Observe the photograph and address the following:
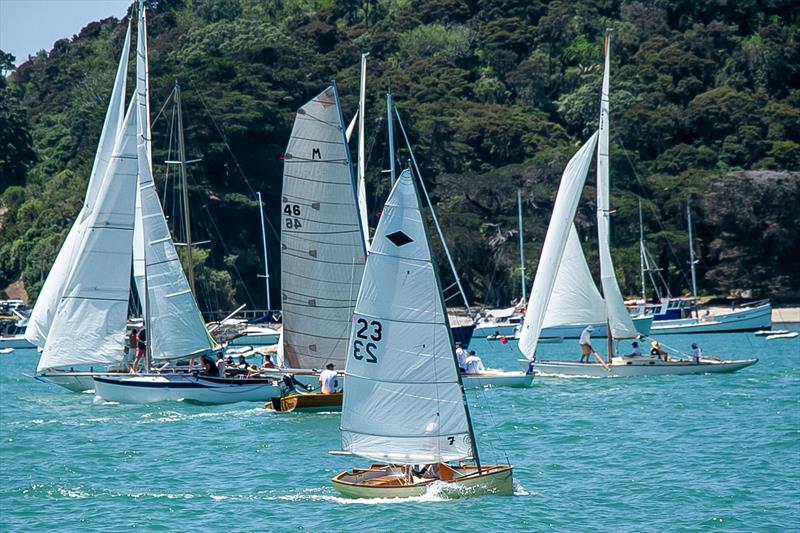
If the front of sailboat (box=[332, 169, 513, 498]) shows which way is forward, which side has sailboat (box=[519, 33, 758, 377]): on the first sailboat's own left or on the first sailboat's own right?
on the first sailboat's own left

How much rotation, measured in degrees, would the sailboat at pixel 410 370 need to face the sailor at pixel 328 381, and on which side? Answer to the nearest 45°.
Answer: approximately 90° to its left

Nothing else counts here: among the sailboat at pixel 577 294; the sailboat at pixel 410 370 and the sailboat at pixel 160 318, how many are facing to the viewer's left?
2

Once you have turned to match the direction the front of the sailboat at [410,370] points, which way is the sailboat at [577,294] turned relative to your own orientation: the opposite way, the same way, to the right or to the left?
the opposite way

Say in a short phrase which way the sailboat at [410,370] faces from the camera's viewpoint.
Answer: facing to the right of the viewer

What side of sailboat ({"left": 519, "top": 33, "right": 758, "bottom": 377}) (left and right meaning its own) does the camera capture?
left

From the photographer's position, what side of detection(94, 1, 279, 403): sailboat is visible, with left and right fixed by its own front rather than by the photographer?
left

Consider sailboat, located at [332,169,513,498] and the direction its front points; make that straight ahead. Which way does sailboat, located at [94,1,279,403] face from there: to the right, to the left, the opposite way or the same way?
the opposite way

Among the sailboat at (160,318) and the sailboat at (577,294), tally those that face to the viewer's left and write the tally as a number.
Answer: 2

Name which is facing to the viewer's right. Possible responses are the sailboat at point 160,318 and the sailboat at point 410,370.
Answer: the sailboat at point 410,370

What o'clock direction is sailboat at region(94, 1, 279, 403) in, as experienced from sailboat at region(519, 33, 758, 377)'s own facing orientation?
sailboat at region(94, 1, 279, 403) is roughly at 11 o'clock from sailboat at region(519, 33, 758, 377).

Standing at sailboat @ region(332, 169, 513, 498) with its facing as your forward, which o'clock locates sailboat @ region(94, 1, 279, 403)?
sailboat @ region(94, 1, 279, 403) is roughly at 8 o'clock from sailboat @ region(332, 169, 513, 498).

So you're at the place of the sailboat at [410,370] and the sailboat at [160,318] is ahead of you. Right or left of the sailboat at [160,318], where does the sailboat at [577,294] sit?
right
